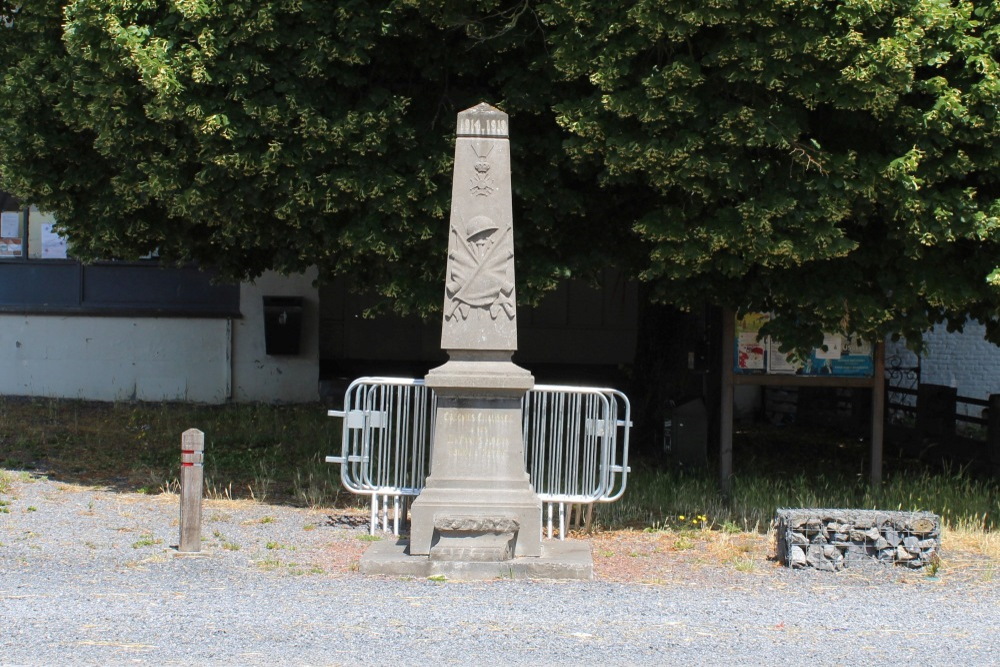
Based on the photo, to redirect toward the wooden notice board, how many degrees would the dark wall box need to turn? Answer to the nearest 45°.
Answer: approximately 45° to its left

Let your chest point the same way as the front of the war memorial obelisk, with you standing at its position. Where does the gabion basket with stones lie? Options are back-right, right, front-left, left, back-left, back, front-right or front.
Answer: left

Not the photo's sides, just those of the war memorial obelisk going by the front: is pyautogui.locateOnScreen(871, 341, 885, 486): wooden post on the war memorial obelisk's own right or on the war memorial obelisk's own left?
on the war memorial obelisk's own left

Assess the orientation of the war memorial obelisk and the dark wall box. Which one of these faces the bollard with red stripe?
the dark wall box

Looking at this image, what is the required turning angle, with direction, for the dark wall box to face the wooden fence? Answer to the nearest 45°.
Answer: approximately 45° to its left

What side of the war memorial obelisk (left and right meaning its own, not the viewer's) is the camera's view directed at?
front

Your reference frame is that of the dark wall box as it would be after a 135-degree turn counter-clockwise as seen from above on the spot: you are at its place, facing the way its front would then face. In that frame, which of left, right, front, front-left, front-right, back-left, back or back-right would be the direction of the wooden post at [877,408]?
right

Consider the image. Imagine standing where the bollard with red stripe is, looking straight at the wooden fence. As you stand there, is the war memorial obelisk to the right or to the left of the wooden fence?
right

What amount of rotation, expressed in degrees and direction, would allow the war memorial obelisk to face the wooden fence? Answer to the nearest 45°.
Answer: approximately 135° to its left

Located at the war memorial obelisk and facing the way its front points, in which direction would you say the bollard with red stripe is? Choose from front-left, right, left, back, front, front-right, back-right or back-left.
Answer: right

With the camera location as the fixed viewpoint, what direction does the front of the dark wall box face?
facing the viewer

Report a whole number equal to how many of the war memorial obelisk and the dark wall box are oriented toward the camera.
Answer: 2
